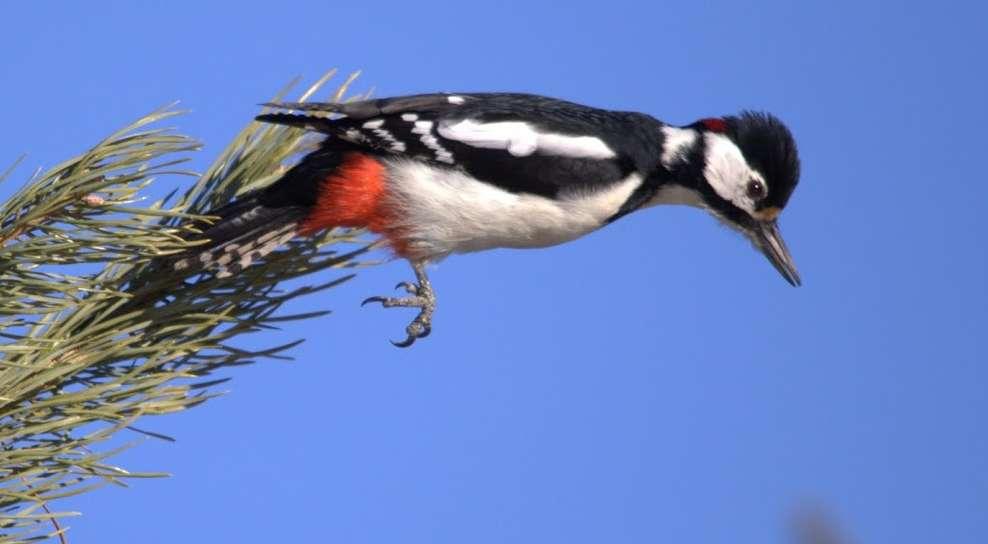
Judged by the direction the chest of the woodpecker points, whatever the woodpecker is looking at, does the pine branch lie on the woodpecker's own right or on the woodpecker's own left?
on the woodpecker's own right

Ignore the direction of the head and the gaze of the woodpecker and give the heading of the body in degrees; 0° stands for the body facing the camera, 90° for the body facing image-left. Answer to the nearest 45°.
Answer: approximately 270°
